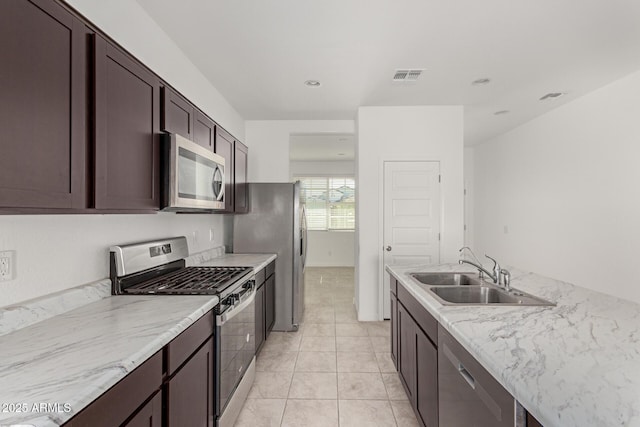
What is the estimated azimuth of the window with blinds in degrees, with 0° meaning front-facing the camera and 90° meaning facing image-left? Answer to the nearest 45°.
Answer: approximately 0°

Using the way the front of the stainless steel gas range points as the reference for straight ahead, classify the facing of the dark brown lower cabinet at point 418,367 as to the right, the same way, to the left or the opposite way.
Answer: the opposite way

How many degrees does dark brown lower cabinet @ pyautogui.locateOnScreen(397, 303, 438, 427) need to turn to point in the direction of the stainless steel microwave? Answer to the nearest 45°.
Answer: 0° — it already faces it

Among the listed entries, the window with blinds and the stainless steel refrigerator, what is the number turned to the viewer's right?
1

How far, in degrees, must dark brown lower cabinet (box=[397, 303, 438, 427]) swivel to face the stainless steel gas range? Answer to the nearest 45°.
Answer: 0° — it already faces it

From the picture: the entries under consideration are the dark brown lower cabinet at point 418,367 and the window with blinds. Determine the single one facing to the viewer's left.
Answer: the dark brown lower cabinet

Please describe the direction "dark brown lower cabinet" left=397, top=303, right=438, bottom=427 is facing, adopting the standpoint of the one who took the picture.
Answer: facing to the left of the viewer

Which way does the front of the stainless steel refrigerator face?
to the viewer's right
